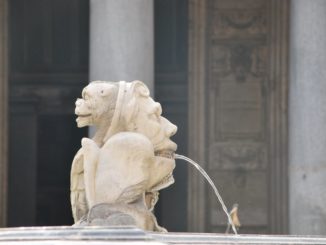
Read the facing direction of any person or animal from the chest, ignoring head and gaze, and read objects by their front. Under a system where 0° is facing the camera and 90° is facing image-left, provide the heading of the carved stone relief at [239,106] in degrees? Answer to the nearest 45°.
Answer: approximately 0°

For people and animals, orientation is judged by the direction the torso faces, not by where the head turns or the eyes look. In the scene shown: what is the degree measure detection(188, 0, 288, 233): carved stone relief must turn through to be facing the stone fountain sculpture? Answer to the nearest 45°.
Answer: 0° — it already faces it

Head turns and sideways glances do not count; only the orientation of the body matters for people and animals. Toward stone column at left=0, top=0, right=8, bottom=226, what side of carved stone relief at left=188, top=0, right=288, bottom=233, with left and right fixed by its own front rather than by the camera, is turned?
right

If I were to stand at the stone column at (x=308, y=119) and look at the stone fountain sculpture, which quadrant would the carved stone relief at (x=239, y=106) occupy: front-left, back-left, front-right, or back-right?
back-right
